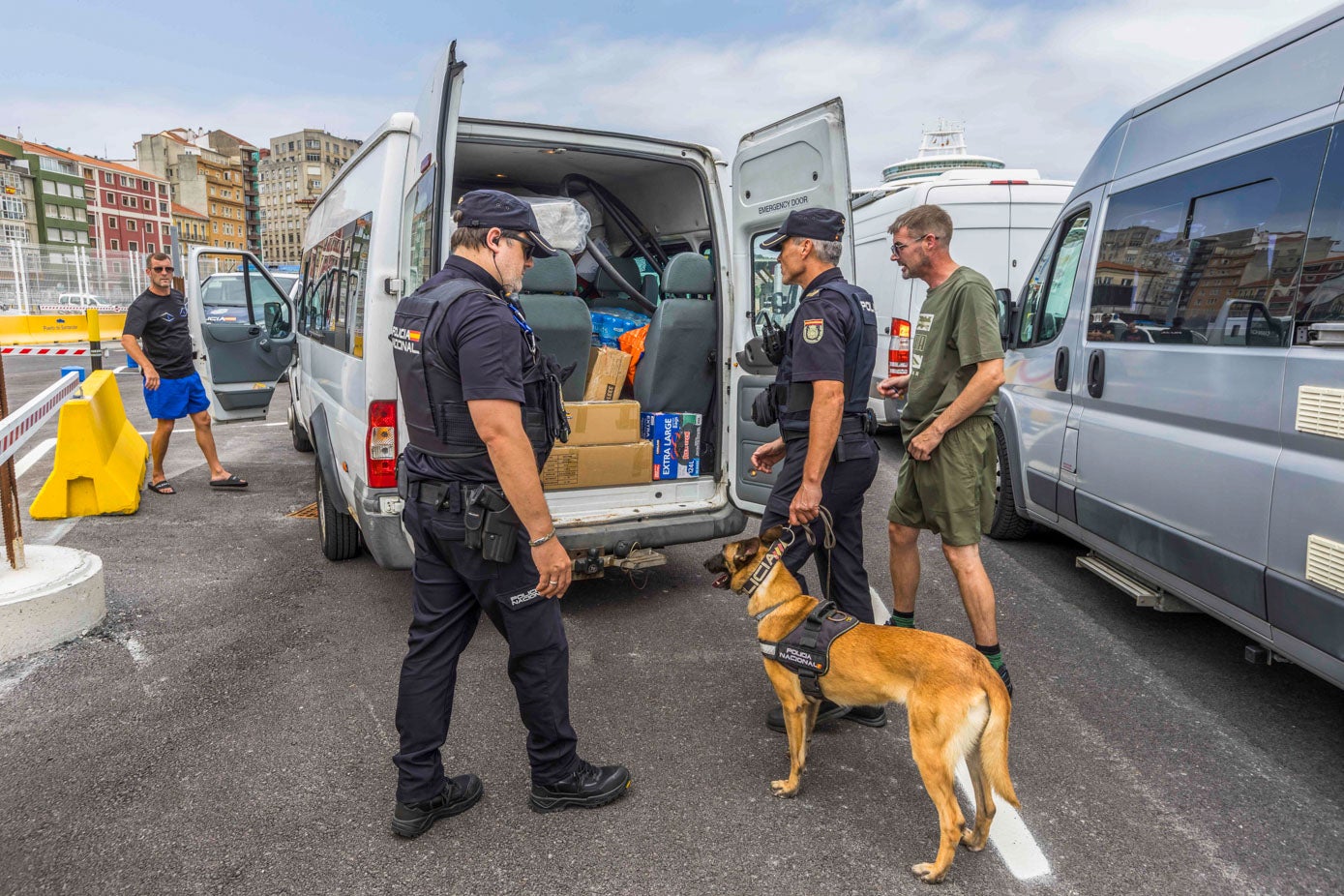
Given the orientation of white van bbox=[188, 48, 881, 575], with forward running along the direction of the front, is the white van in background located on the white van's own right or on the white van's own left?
on the white van's own right

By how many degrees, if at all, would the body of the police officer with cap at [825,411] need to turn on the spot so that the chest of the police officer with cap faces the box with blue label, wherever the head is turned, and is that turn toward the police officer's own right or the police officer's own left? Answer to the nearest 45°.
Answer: approximately 45° to the police officer's own right

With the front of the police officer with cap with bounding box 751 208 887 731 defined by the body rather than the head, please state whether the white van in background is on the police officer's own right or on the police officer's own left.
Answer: on the police officer's own right

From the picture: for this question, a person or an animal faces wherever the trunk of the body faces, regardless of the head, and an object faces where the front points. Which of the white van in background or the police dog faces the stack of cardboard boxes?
the police dog

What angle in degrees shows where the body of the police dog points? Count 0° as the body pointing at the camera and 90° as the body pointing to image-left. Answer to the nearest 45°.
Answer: approximately 135°

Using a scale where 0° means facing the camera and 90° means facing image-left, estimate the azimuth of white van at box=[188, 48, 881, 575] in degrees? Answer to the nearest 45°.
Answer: approximately 135°

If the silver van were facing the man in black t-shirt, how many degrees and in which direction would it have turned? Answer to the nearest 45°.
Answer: approximately 45° to its left

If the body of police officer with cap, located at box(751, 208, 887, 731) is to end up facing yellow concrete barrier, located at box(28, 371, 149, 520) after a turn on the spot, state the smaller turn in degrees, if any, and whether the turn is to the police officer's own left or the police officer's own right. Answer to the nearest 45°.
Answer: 0° — they already face it

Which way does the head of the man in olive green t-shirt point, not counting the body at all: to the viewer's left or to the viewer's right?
to the viewer's left

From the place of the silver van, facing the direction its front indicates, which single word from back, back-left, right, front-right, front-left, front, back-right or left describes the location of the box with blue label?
front-left

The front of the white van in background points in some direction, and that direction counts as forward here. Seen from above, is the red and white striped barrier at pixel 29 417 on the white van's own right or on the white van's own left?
on the white van's own left

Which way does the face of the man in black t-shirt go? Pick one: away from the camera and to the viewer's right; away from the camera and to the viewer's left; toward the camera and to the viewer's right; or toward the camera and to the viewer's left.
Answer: toward the camera and to the viewer's right

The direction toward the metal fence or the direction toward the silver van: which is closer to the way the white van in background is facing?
the metal fence

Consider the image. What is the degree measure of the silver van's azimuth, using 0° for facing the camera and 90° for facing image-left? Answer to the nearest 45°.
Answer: approximately 135°

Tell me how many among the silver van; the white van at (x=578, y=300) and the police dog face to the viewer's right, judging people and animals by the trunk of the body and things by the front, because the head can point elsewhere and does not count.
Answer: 0

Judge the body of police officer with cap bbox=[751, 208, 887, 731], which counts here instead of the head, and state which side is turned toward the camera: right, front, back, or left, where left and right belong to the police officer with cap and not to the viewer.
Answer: left

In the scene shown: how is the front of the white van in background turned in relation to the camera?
facing away from the viewer and to the left of the viewer
